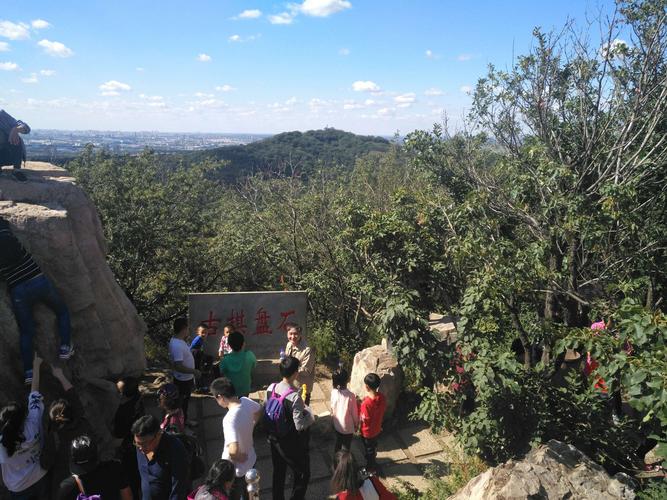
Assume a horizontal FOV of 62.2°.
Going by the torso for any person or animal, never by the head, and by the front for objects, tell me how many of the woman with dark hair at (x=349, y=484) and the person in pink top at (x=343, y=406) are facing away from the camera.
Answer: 2

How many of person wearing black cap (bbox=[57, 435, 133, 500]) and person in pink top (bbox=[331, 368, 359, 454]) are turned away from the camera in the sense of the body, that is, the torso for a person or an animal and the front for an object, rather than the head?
2

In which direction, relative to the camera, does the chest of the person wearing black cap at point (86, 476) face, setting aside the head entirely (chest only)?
away from the camera

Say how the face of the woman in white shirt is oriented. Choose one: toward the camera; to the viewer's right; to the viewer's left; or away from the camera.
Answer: away from the camera

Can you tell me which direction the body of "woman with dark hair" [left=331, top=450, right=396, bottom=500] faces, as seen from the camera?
away from the camera

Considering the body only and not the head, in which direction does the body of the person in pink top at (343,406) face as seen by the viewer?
away from the camera

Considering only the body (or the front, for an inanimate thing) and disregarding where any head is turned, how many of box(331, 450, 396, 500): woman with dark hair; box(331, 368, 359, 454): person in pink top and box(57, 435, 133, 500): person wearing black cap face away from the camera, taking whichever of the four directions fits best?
3

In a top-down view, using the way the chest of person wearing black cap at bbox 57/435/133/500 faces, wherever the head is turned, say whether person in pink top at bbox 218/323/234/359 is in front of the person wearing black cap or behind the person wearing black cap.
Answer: in front

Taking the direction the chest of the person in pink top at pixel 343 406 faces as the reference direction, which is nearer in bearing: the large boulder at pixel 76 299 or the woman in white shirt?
the large boulder

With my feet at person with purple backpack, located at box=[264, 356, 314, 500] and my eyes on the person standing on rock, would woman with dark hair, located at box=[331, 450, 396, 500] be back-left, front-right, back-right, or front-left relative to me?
back-left

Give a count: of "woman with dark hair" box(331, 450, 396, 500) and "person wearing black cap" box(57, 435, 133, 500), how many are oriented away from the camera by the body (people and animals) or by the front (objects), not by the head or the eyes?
2

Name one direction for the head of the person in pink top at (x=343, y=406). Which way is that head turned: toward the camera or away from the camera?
away from the camera

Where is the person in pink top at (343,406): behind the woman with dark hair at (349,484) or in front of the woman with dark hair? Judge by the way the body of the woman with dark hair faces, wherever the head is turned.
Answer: in front
